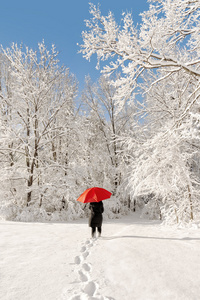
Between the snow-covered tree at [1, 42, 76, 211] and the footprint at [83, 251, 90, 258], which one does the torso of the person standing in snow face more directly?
the snow-covered tree

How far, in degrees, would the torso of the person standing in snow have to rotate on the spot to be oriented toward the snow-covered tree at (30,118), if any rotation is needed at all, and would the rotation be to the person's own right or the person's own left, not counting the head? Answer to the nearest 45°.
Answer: approximately 45° to the person's own left

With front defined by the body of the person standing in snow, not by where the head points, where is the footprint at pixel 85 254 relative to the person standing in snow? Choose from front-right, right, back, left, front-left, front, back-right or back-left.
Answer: back

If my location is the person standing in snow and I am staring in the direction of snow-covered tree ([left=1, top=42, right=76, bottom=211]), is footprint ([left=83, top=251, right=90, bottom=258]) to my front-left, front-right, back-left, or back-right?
back-left

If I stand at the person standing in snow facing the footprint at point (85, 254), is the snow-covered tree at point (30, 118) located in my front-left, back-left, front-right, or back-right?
back-right

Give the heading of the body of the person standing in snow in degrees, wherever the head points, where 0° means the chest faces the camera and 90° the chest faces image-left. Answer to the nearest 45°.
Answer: approximately 180°
